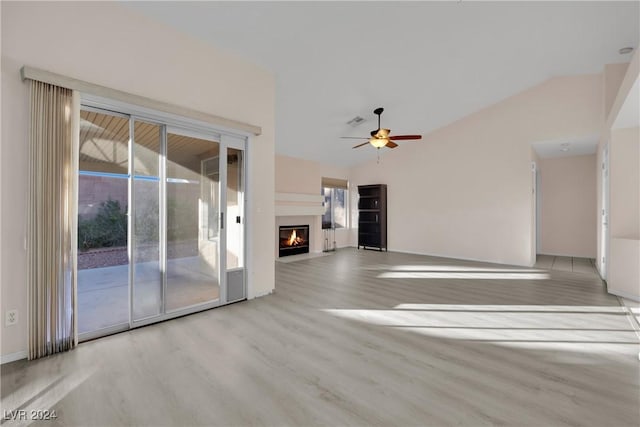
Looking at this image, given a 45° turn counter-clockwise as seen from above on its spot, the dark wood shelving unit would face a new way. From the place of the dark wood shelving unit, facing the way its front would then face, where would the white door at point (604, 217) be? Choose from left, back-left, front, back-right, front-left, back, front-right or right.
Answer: front-left

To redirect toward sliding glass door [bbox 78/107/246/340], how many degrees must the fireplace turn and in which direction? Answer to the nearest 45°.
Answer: approximately 45° to its right

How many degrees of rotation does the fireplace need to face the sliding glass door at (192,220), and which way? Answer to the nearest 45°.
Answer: approximately 45° to its right

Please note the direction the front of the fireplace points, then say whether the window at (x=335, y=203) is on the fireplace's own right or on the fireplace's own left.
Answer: on the fireplace's own left

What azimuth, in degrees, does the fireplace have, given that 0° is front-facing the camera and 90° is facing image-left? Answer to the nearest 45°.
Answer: approximately 315°

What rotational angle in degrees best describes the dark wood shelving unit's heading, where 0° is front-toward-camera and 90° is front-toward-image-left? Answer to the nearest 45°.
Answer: approximately 45°
